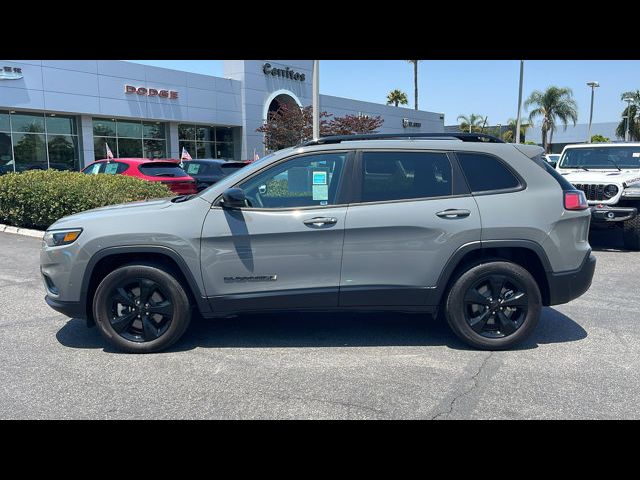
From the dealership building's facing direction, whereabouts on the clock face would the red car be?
The red car is roughly at 1 o'clock from the dealership building.

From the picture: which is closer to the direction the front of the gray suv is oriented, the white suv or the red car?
the red car

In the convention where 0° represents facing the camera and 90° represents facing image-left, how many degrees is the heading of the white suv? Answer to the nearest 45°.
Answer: approximately 45°

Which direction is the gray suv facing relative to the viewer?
to the viewer's left

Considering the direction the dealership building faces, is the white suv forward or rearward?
forward

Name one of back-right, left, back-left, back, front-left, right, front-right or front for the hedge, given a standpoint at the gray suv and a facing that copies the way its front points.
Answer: front-right

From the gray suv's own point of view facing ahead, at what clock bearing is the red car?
The red car is roughly at 2 o'clock from the gray suv.

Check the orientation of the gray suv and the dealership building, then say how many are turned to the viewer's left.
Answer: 1

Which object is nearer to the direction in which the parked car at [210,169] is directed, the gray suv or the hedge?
the hedge

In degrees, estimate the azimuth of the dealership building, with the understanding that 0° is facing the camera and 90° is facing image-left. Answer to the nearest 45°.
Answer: approximately 315°
